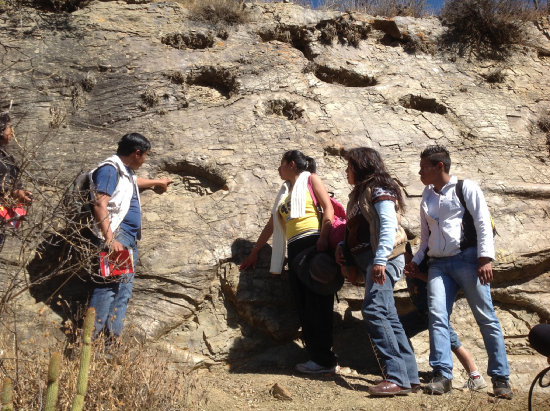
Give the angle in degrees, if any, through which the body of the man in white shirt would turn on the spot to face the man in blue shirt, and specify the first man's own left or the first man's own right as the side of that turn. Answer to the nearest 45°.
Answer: approximately 45° to the first man's own right

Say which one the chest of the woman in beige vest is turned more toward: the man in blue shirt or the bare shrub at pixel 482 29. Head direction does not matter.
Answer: the man in blue shirt

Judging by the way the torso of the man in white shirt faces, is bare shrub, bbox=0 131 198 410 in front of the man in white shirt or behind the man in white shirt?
in front

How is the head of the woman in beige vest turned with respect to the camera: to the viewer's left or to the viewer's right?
to the viewer's left

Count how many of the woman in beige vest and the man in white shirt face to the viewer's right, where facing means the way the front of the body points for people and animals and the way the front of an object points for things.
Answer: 0

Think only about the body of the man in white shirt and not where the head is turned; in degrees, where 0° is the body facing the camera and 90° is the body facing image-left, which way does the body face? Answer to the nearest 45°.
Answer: approximately 45°

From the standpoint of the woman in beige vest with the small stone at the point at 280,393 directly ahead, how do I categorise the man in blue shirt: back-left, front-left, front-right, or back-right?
front-right

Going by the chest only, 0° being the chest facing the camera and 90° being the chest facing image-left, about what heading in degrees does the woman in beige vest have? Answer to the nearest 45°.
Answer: approximately 90°

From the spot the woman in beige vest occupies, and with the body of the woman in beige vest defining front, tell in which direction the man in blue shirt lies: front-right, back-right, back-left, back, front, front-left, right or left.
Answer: front

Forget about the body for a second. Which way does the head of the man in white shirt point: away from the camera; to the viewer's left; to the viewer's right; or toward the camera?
to the viewer's left
